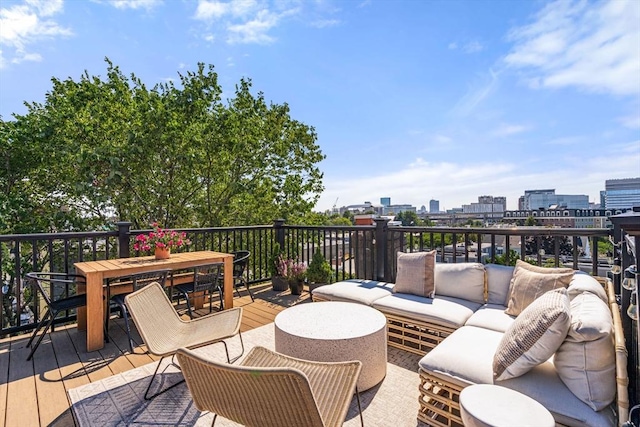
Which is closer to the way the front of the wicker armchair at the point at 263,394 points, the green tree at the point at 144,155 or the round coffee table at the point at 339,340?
the round coffee table

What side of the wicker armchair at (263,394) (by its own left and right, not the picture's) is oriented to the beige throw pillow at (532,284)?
front

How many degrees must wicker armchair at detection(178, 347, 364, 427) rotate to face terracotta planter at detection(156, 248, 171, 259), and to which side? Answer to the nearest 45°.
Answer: approximately 90° to its left

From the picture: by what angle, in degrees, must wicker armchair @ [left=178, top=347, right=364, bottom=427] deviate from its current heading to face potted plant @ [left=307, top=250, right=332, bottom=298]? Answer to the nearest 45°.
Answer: approximately 45° to its left

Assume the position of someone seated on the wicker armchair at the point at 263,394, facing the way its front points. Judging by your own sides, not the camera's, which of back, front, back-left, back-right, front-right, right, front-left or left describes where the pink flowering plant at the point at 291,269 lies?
front-left

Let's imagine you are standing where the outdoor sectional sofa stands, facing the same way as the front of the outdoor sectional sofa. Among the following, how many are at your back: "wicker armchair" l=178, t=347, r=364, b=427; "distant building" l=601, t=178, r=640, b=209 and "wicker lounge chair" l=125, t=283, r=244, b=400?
1

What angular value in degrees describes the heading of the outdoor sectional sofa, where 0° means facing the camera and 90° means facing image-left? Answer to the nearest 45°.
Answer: approximately 45°

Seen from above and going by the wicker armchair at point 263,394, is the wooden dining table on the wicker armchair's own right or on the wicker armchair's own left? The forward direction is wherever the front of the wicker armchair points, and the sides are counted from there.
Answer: on the wicker armchair's own left

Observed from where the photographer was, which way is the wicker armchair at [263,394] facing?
facing away from the viewer and to the right of the viewer

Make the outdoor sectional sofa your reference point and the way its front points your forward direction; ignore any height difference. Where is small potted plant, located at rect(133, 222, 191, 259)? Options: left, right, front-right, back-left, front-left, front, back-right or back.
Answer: front-right

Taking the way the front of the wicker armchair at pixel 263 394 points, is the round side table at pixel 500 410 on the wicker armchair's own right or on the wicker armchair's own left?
on the wicker armchair's own right
